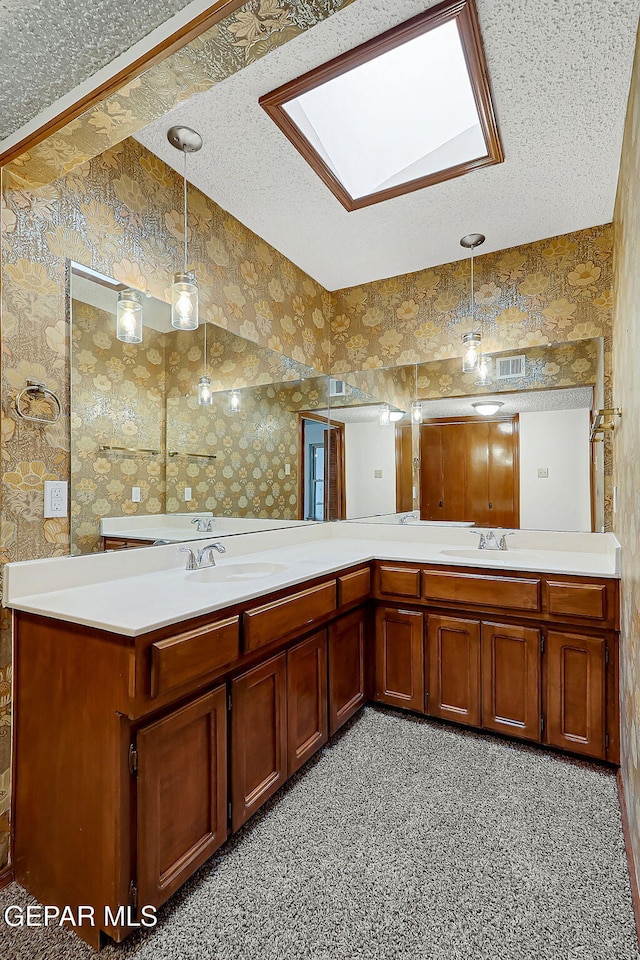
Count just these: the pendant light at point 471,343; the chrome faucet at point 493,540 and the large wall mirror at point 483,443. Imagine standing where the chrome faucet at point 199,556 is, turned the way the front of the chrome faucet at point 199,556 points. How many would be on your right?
0

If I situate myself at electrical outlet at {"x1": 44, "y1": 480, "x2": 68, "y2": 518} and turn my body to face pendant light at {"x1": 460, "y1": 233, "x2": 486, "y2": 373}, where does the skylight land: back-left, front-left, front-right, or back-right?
front-right

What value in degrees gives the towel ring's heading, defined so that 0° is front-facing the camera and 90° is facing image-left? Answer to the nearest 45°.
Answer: approximately 315°

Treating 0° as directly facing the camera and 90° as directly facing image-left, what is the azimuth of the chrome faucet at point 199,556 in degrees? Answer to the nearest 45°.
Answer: approximately 315°

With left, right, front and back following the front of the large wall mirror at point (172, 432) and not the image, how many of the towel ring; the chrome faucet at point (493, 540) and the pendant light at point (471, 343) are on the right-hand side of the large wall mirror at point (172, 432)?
1

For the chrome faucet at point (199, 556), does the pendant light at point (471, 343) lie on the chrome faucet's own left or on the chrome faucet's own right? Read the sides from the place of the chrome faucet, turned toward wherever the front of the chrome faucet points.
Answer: on the chrome faucet's own left

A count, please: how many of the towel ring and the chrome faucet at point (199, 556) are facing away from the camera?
0

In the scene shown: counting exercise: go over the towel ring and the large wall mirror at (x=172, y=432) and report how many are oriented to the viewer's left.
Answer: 0

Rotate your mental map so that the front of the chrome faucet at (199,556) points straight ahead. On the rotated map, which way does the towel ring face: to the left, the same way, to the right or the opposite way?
the same way

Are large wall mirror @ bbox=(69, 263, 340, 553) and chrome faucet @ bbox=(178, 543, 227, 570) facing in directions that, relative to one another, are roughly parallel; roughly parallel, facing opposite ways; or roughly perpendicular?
roughly parallel

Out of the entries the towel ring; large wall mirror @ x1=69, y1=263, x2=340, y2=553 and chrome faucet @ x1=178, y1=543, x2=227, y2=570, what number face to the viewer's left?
0

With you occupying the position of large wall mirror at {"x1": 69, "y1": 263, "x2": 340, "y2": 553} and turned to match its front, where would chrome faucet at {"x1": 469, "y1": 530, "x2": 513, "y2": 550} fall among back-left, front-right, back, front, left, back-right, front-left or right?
front-left

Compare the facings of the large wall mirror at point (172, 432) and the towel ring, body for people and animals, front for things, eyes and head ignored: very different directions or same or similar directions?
same or similar directions

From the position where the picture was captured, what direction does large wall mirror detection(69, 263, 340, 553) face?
facing the viewer and to the right of the viewer
